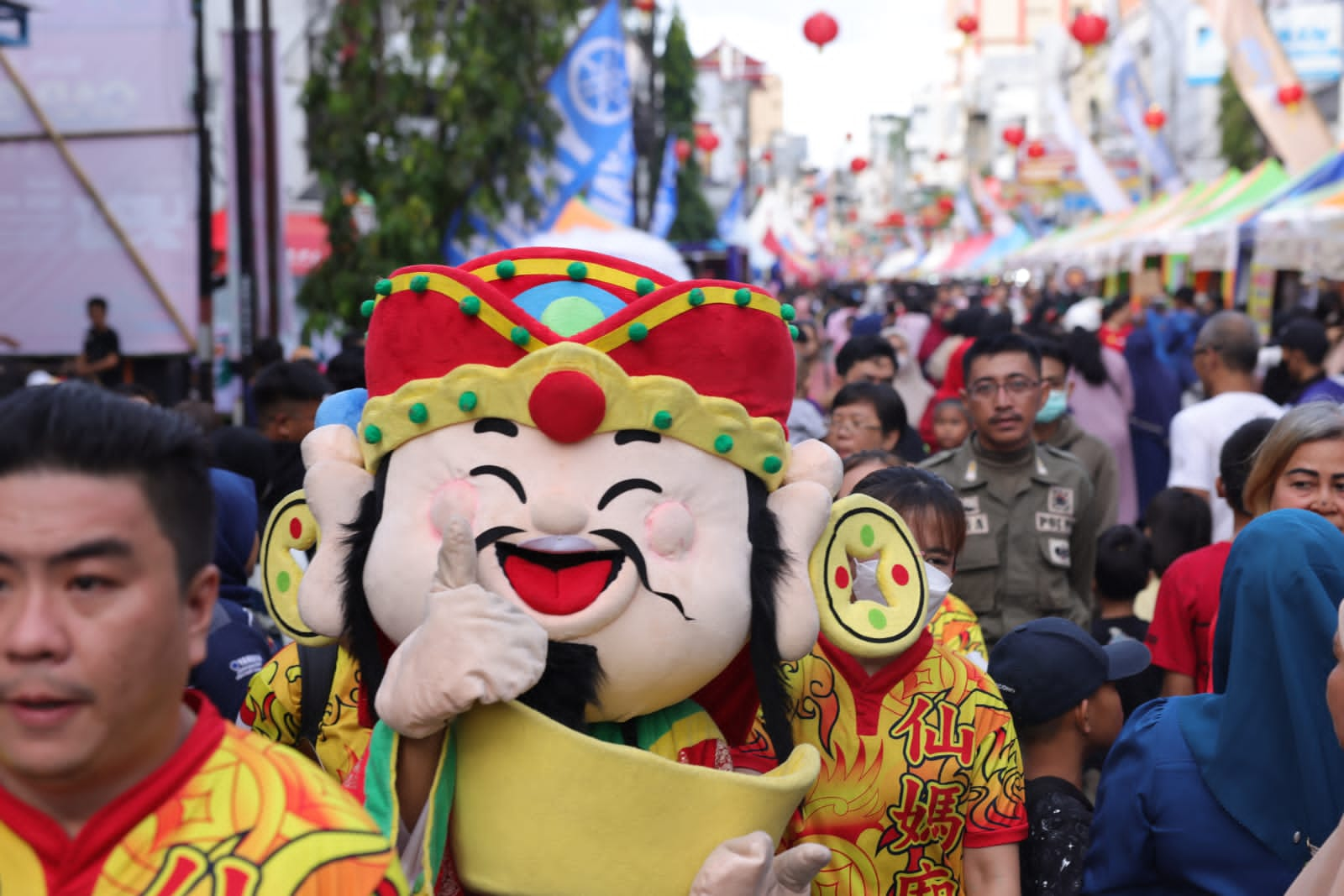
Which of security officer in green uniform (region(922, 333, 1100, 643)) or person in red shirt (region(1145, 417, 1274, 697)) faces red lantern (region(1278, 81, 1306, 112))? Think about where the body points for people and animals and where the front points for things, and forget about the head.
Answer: the person in red shirt

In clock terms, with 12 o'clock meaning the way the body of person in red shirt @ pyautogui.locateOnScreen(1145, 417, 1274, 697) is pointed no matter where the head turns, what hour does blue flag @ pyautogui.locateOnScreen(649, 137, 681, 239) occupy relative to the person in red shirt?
The blue flag is roughly at 11 o'clock from the person in red shirt.

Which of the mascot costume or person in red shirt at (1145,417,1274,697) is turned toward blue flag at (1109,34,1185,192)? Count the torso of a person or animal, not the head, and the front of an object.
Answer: the person in red shirt

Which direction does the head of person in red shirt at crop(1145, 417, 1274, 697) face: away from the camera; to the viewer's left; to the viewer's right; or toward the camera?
away from the camera

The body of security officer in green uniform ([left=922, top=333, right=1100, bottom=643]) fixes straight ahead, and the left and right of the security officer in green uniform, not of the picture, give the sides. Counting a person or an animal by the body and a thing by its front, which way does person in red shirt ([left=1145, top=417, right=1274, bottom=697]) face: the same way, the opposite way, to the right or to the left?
the opposite way

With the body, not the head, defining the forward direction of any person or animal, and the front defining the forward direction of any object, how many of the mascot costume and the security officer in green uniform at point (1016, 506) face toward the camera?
2

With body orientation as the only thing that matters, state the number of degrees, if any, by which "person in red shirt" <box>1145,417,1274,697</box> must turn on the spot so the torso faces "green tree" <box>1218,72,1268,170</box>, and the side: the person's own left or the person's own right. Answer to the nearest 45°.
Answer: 0° — they already face it

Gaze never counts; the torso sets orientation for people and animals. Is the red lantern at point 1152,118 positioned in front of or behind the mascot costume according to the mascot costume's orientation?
behind

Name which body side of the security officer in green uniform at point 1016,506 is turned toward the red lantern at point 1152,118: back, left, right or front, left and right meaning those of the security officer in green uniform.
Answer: back

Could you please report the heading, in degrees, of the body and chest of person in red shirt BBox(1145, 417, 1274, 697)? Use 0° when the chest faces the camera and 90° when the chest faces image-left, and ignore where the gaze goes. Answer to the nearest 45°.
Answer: approximately 180°

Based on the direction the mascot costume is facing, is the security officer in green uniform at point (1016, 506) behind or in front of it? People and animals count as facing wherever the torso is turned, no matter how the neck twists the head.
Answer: behind

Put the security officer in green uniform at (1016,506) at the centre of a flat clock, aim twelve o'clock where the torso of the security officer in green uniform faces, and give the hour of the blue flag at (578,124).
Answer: The blue flag is roughly at 5 o'clock from the security officer in green uniform.
